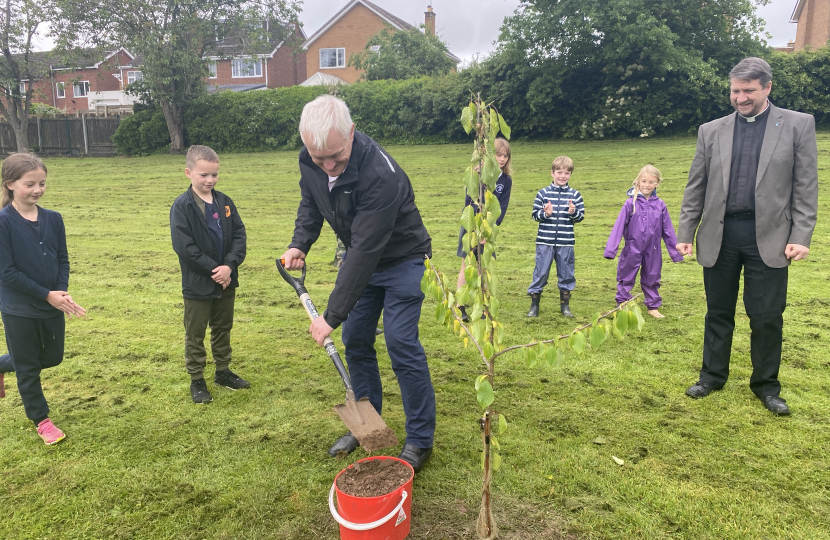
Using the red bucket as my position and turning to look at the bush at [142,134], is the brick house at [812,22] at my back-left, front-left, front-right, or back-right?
front-right

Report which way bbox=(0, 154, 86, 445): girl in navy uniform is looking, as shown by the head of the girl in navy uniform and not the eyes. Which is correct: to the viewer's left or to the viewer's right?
to the viewer's right

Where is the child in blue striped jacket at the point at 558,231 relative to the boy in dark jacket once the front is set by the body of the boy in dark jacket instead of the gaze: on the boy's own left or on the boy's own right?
on the boy's own left

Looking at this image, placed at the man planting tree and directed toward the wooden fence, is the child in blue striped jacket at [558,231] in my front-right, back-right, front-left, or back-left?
front-right

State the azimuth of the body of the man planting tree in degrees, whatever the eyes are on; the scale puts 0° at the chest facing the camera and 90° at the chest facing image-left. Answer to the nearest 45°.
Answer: approximately 45°

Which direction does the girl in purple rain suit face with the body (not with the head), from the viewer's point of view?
toward the camera

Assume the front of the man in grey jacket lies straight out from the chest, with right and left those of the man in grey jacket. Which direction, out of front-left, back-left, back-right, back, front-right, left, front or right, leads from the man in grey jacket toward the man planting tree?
front-right

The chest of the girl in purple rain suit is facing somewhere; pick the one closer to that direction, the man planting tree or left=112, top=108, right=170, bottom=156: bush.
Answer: the man planting tree

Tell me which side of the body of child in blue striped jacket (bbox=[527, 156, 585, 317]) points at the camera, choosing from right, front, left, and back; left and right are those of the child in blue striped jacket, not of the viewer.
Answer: front

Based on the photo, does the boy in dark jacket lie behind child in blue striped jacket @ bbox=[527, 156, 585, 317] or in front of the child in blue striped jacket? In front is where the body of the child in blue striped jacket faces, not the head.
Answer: in front

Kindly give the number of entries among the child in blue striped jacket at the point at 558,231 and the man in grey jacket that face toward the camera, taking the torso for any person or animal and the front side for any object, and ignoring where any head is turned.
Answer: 2

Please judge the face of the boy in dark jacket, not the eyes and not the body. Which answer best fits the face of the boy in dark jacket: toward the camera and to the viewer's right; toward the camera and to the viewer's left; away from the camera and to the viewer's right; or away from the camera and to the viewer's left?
toward the camera and to the viewer's right

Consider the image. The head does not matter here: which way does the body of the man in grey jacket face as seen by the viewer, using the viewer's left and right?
facing the viewer
